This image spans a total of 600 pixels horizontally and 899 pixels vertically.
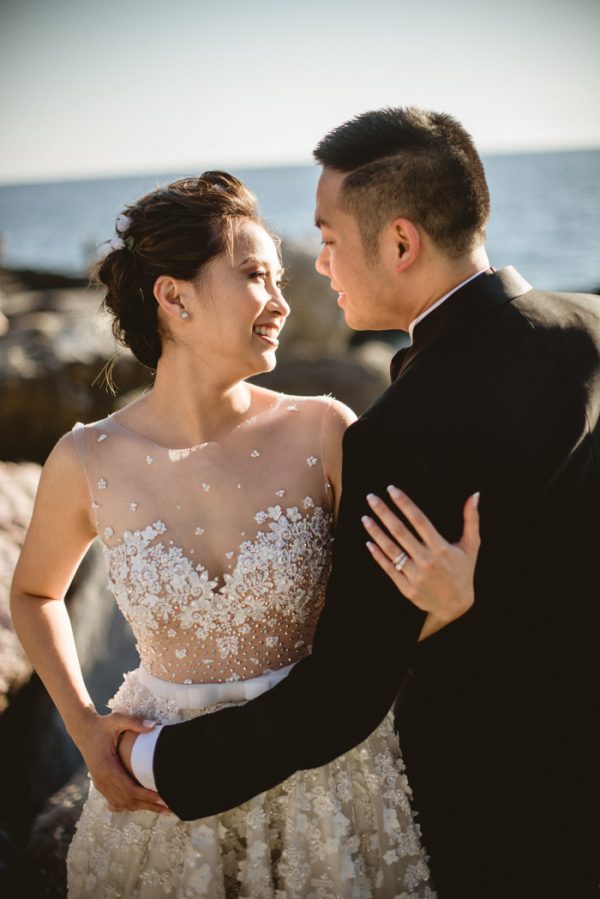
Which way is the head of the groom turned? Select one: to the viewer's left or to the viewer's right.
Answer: to the viewer's left

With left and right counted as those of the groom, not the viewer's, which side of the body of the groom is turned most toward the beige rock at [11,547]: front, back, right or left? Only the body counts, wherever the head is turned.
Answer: front

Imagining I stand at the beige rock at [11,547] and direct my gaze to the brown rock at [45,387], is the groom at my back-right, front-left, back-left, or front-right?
back-right

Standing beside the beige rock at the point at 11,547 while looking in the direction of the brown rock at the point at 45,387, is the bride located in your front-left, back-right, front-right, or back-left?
back-right

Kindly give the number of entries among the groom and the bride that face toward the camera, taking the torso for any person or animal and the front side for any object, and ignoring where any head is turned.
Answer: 1

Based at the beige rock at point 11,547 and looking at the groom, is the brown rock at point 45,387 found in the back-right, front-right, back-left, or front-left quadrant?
back-left

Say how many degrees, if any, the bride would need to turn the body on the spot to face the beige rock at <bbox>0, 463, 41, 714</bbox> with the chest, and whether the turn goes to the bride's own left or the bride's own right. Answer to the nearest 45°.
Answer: approximately 135° to the bride's own right

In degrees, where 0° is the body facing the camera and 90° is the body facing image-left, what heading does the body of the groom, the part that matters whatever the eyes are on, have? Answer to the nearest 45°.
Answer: approximately 135°

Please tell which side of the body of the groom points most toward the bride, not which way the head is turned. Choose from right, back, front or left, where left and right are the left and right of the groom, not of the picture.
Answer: front

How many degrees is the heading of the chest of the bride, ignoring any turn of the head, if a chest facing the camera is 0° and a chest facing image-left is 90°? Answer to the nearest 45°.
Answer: approximately 0°

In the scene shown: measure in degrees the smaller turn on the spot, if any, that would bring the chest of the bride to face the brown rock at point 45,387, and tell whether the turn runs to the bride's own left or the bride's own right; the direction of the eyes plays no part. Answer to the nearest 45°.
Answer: approximately 180°
